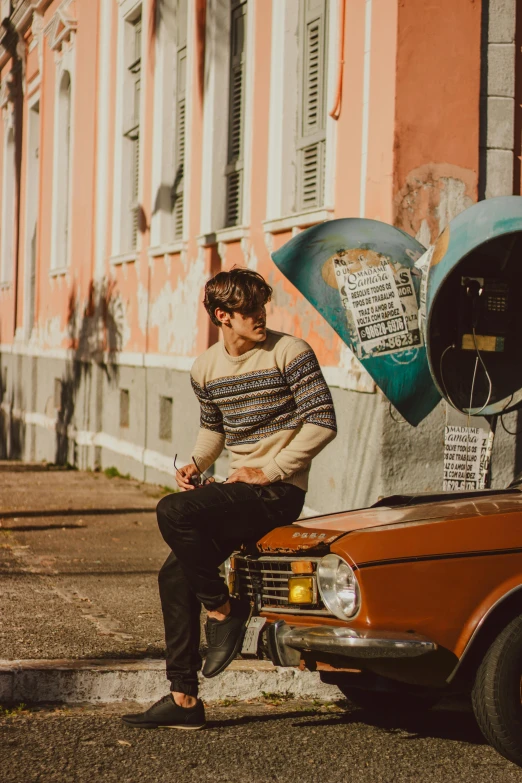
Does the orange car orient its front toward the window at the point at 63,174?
no

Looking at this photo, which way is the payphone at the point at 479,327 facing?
toward the camera

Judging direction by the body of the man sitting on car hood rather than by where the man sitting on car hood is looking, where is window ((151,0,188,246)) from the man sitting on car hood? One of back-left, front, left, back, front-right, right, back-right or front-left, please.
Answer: back-right

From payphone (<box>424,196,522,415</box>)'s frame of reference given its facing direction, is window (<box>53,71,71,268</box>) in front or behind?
behind

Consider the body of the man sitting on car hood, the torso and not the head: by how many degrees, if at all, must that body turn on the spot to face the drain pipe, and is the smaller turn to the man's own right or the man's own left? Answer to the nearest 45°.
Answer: approximately 135° to the man's own right

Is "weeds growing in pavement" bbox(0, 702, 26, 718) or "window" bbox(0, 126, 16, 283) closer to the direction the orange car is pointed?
the weeds growing in pavement

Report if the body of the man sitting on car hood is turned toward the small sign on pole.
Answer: no

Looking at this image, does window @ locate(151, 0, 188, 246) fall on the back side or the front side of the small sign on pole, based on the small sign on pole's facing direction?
on the back side

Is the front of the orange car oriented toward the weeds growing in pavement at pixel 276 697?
no

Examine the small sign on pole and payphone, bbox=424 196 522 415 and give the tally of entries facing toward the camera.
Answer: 2

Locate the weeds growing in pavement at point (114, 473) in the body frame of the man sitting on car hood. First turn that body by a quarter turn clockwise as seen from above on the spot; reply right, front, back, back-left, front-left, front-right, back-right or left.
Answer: front-right

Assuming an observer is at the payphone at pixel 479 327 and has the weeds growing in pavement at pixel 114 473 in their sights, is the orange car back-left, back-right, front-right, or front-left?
back-left

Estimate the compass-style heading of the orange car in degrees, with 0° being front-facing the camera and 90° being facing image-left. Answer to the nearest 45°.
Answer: approximately 45°

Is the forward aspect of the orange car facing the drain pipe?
no

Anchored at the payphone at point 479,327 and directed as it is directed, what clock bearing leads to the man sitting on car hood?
The man sitting on car hood is roughly at 1 o'clock from the payphone.

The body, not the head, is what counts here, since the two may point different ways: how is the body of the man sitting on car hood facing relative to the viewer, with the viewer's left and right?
facing the viewer and to the left of the viewer

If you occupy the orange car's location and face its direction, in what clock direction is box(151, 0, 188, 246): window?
The window is roughly at 4 o'clock from the orange car.
